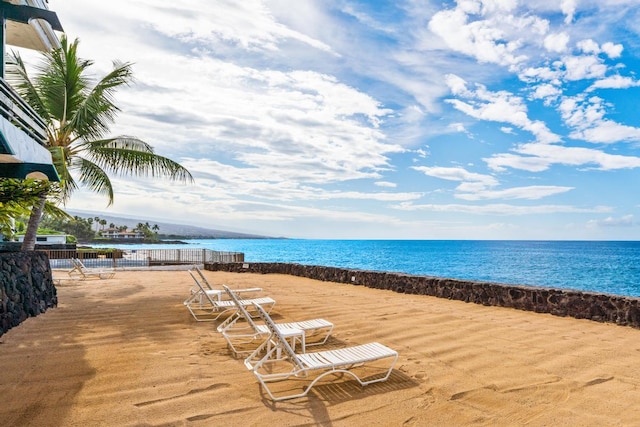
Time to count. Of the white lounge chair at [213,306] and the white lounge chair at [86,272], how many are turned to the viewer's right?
2

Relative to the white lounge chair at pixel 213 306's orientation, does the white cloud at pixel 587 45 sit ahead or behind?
ahead

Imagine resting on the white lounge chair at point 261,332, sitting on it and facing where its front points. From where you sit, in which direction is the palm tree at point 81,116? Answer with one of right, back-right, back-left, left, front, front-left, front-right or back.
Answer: back-left

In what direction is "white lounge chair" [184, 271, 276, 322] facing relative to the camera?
to the viewer's right

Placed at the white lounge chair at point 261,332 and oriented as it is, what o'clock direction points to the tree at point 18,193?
The tree is roughly at 7 o'clock from the white lounge chair.

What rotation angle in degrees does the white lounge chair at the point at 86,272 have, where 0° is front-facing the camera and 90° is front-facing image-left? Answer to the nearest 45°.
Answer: approximately 270°

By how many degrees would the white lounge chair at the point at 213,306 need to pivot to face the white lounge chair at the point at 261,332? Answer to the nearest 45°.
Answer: approximately 90° to its right

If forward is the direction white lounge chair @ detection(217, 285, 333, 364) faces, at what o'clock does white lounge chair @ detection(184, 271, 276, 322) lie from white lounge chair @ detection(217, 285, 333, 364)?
white lounge chair @ detection(184, 271, 276, 322) is roughly at 8 o'clock from white lounge chair @ detection(217, 285, 333, 364).

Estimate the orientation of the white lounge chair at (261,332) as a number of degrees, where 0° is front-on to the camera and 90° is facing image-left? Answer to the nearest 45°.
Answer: approximately 270°

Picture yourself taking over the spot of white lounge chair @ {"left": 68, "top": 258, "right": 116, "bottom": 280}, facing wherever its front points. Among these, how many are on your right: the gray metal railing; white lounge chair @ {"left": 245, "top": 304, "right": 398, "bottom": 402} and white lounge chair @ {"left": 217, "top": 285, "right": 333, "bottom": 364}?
2
